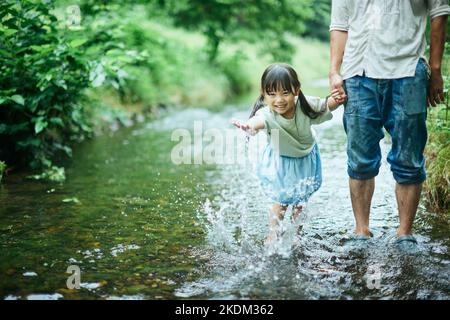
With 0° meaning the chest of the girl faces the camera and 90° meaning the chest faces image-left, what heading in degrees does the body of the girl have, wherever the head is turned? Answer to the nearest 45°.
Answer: approximately 0°

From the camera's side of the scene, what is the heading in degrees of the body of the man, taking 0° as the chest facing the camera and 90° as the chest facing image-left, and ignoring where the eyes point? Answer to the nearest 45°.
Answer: approximately 0°

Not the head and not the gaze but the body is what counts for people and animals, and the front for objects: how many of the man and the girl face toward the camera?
2
